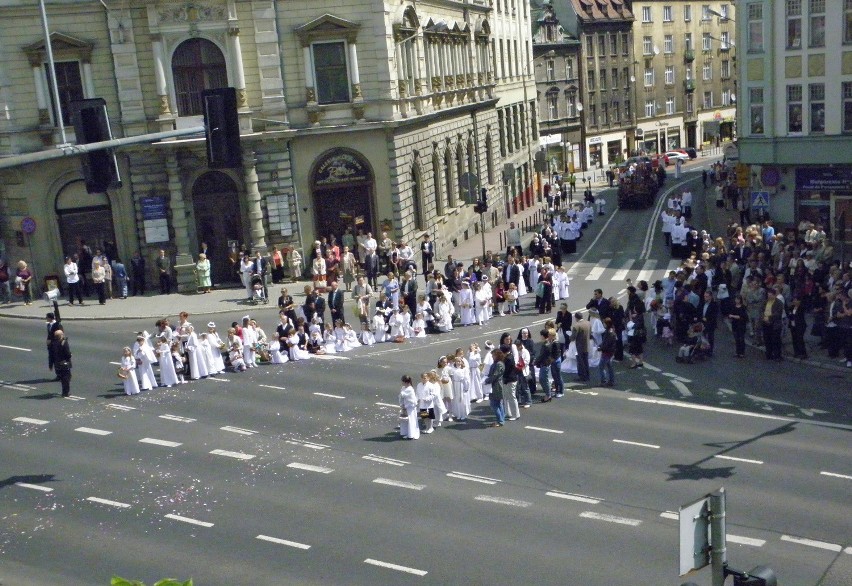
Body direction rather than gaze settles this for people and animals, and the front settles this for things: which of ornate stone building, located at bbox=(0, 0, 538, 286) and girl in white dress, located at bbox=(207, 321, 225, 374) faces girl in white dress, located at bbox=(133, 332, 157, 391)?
the ornate stone building

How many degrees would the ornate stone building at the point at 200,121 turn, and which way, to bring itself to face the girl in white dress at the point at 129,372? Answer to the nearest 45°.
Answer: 0° — it already faces them

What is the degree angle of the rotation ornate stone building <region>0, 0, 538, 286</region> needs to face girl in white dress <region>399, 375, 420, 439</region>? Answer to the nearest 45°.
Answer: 0° — it already faces them

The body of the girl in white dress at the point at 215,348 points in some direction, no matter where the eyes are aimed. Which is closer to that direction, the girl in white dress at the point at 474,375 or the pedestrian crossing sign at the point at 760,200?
the girl in white dress

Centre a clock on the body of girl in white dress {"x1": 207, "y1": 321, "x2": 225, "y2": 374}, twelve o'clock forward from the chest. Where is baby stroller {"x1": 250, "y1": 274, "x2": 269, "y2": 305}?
The baby stroller is roughly at 8 o'clock from the girl in white dress.

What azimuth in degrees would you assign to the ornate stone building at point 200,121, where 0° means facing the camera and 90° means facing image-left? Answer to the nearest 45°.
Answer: approximately 0°

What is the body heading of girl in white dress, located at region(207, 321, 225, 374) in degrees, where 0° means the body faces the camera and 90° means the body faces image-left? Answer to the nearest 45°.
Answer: approximately 315°

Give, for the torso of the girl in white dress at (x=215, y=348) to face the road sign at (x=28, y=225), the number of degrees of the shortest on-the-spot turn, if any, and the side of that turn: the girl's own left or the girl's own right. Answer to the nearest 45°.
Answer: approximately 180°

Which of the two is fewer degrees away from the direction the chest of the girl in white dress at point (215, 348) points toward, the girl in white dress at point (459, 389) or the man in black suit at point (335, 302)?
the girl in white dress

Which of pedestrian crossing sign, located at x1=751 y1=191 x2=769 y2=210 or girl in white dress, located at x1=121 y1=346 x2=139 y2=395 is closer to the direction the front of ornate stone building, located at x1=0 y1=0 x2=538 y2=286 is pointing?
the girl in white dress
